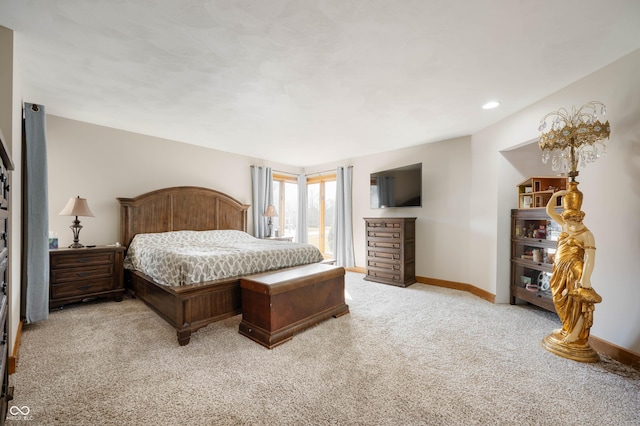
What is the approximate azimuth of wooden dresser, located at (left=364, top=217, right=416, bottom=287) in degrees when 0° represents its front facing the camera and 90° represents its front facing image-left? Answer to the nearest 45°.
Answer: approximately 45°

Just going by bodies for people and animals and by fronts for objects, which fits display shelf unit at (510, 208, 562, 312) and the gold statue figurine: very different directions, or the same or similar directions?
same or similar directions

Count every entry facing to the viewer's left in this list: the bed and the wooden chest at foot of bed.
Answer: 0

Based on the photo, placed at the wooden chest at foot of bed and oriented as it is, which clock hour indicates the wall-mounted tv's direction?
The wall-mounted tv is roughly at 9 o'clock from the wooden chest at foot of bed.

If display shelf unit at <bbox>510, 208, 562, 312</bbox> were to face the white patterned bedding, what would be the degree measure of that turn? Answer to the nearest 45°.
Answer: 0° — it already faces it

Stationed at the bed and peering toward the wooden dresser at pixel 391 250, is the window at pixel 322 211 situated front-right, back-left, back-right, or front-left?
front-left

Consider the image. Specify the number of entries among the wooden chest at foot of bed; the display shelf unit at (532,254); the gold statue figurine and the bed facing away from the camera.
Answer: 0

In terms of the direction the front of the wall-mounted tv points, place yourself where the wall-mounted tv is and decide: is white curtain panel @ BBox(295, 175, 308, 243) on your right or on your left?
on your right

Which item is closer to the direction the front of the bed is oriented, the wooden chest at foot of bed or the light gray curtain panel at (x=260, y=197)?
the wooden chest at foot of bed

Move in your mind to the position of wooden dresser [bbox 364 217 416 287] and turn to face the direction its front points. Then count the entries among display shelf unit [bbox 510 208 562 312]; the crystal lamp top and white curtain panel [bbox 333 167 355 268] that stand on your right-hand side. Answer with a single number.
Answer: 1

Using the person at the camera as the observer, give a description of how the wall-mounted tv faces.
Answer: facing the viewer and to the left of the viewer

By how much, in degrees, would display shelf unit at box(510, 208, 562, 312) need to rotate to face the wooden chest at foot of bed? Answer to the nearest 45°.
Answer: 0° — it already faces it

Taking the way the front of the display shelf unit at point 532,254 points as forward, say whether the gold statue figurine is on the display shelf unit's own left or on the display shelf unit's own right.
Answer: on the display shelf unit's own left

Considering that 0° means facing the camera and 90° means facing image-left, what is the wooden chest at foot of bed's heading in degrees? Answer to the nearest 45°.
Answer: approximately 315°
